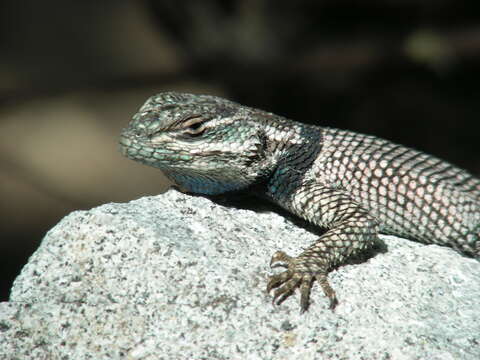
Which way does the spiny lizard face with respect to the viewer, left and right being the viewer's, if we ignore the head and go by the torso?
facing to the left of the viewer
